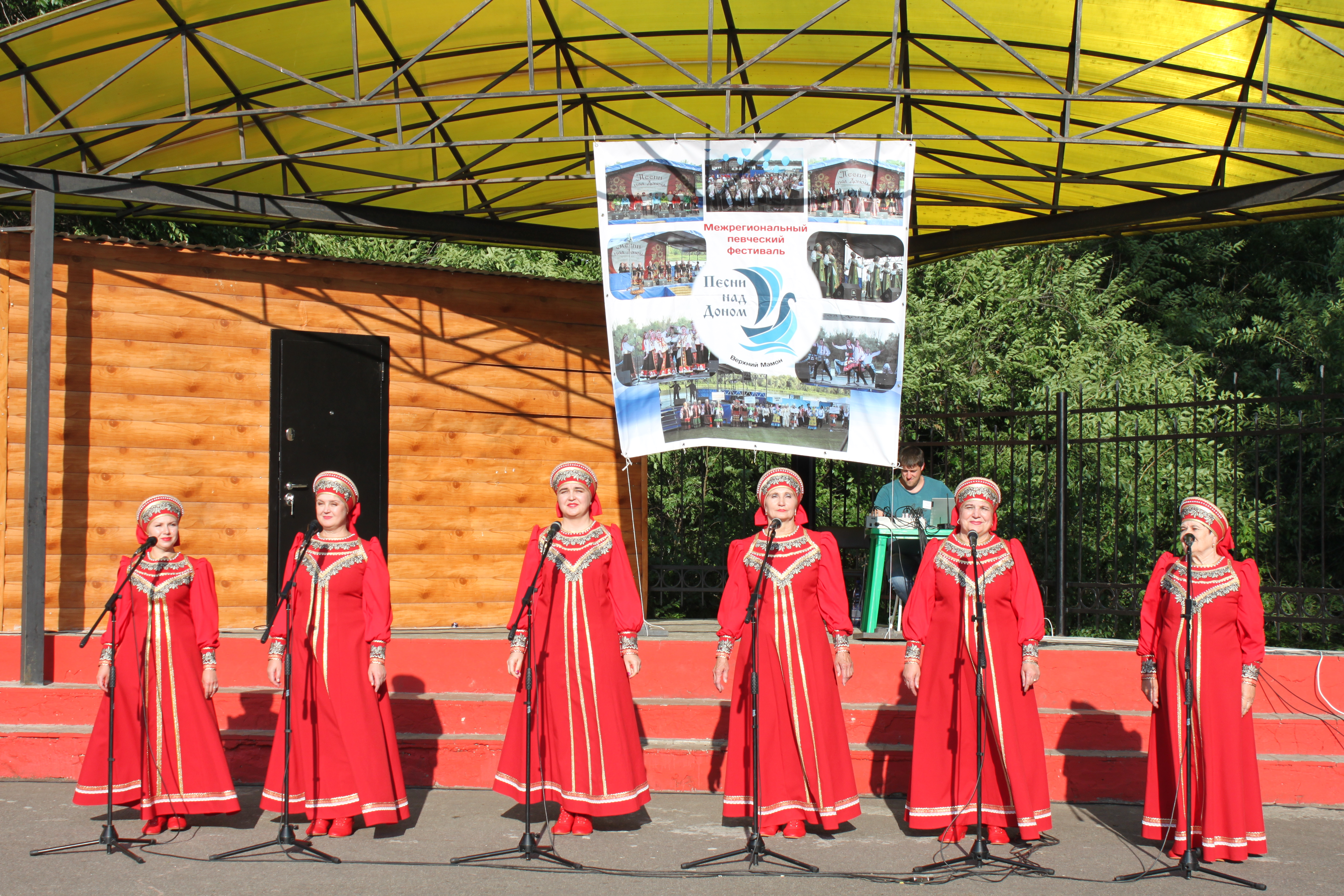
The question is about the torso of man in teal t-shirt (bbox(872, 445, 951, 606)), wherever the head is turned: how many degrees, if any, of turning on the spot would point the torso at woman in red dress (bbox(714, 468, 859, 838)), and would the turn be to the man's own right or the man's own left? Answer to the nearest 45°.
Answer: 0° — they already face them

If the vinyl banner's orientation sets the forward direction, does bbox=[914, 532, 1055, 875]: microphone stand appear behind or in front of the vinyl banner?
in front

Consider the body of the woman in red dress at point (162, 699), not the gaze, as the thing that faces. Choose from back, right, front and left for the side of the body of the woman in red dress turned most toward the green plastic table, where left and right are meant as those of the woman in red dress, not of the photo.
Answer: left

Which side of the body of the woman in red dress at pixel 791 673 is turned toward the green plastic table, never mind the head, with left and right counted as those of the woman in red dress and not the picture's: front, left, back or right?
back

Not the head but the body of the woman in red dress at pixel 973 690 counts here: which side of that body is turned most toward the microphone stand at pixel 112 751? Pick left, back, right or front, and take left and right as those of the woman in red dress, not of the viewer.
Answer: right

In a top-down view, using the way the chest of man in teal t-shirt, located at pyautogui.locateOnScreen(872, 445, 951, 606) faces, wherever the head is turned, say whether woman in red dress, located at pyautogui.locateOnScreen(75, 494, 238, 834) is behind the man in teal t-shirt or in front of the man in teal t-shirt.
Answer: in front

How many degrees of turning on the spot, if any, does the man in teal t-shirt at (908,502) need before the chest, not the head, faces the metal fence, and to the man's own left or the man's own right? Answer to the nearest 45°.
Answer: approximately 180°

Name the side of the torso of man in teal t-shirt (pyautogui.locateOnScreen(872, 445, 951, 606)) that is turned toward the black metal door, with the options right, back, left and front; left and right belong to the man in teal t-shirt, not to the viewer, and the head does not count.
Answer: right

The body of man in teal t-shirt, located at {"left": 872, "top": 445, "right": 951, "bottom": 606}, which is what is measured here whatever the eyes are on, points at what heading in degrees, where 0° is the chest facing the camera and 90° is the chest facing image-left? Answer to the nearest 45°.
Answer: approximately 0°
